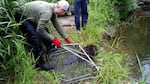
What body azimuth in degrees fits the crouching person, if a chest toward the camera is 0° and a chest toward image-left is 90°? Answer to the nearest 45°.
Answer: approximately 270°
